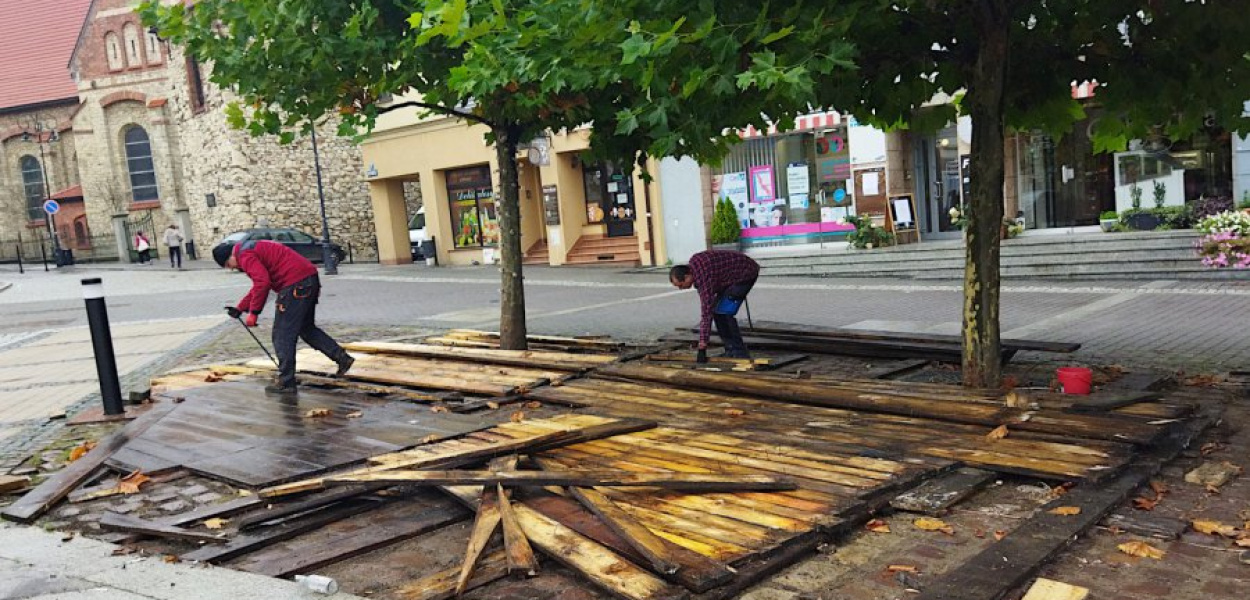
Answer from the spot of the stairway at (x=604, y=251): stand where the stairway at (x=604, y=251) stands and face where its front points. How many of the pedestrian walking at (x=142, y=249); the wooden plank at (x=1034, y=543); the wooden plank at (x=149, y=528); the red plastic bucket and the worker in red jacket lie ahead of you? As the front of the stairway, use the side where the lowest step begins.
4

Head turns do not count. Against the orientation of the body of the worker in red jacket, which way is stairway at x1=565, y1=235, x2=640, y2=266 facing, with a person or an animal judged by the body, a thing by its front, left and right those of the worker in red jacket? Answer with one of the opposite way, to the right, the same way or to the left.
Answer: to the left

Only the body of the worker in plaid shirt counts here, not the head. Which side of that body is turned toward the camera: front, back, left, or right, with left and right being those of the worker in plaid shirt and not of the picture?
left

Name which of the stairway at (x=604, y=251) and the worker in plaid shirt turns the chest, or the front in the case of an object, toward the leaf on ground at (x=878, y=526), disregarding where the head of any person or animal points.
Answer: the stairway

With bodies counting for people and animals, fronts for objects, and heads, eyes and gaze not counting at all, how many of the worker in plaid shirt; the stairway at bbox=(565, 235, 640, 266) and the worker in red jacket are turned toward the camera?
1

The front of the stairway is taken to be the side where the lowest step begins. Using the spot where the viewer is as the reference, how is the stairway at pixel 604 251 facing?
facing the viewer

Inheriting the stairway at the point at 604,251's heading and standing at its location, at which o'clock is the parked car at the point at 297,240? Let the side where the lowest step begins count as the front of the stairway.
The parked car is roughly at 4 o'clock from the stairway.

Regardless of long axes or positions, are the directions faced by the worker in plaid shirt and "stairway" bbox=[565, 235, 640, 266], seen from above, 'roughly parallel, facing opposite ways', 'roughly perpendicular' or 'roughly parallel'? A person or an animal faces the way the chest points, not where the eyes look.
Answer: roughly perpendicular

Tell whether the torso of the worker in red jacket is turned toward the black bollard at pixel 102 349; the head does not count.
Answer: yes

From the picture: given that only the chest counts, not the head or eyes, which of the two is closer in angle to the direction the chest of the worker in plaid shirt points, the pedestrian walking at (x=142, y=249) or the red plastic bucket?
the pedestrian walking

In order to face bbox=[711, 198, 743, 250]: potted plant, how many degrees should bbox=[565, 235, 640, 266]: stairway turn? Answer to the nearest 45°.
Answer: approximately 45° to its left

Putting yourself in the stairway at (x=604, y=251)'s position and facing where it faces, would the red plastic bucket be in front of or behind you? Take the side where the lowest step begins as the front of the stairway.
in front

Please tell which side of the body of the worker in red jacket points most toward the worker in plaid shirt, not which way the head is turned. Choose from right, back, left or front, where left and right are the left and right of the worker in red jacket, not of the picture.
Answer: back

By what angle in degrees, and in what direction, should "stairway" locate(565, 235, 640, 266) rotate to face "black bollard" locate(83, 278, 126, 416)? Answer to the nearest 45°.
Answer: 0° — it already faces it

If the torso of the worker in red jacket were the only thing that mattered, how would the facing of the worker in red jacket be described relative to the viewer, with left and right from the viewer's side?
facing to the left of the viewer

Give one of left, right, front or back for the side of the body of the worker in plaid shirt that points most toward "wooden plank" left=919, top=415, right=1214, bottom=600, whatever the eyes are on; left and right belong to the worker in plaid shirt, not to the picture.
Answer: left
